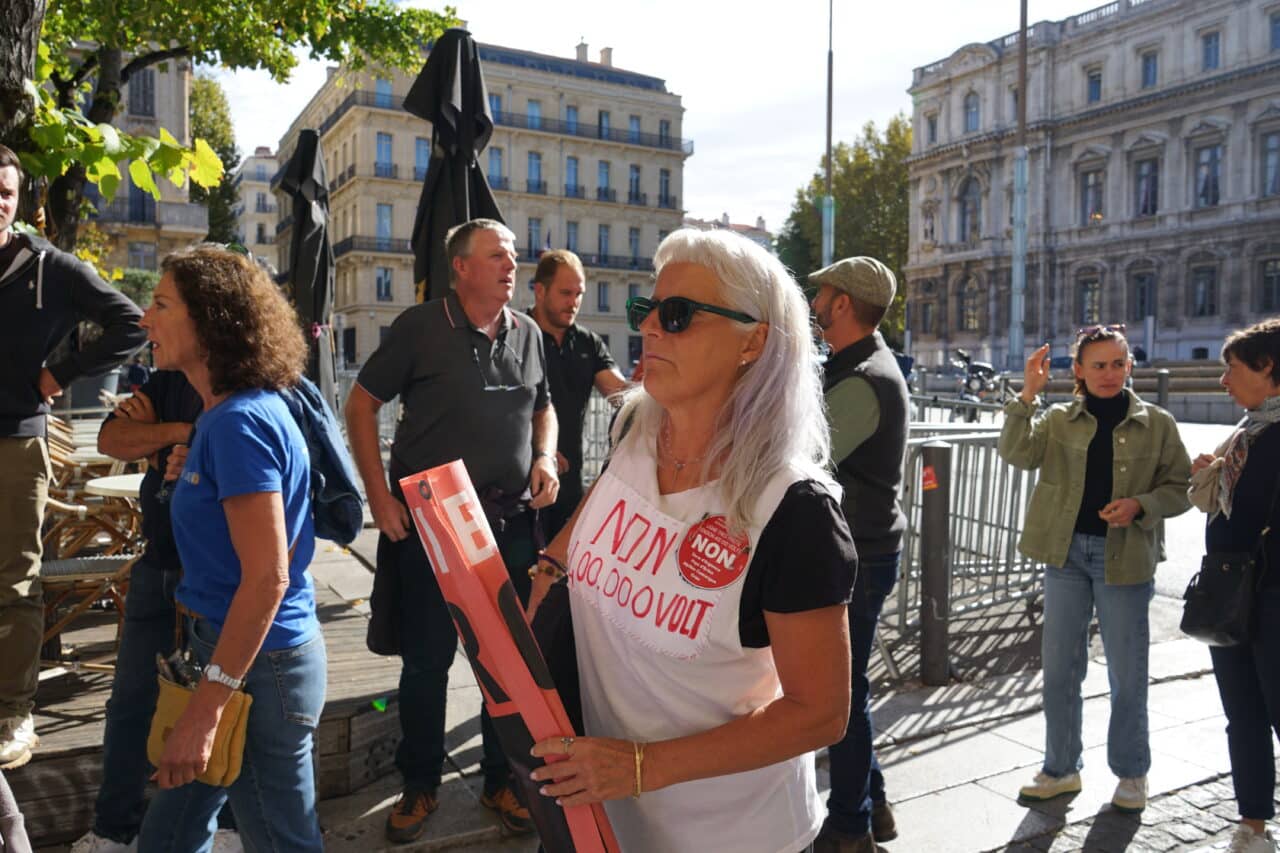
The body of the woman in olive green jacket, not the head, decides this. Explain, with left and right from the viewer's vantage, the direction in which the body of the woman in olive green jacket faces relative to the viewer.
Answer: facing the viewer

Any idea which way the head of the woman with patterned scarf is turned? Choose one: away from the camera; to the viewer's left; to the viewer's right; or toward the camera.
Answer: to the viewer's left

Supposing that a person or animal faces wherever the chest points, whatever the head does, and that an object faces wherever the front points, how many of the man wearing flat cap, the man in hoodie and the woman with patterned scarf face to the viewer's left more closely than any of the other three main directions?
2

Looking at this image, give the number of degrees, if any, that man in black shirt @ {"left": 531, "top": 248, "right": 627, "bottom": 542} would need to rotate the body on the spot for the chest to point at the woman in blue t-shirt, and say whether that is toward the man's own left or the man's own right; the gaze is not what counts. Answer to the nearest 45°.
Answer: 0° — they already face them

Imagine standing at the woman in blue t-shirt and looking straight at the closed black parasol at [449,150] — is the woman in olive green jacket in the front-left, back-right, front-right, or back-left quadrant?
front-right

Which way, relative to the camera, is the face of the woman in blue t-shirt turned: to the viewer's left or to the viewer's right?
to the viewer's left

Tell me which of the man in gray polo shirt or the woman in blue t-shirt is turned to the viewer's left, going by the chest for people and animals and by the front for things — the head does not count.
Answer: the woman in blue t-shirt

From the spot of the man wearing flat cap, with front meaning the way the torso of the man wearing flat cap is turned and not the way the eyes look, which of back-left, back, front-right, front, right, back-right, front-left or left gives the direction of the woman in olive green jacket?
back-right

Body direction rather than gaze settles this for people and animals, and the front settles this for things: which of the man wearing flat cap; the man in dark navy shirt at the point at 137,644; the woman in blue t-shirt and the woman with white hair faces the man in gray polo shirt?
the man wearing flat cap

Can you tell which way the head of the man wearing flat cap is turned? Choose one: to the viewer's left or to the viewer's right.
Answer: to the viewer's left

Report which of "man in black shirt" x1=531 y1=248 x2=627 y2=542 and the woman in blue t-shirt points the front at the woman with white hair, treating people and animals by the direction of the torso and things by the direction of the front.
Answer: the man in black shirt

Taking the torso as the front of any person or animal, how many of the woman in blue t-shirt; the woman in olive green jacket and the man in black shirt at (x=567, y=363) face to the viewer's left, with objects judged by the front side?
1

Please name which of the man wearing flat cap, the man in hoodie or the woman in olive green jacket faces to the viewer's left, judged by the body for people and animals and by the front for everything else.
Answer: the man wearing flat cap

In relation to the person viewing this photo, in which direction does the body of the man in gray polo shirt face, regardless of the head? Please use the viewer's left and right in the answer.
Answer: facing the viewer and to the right of the viewer

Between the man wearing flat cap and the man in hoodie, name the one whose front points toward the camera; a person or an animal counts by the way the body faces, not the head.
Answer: the man in hoodie

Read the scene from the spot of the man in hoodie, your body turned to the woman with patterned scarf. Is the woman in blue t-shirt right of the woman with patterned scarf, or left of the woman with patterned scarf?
right

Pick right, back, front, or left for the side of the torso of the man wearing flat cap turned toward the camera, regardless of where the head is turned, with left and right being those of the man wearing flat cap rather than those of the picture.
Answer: left
